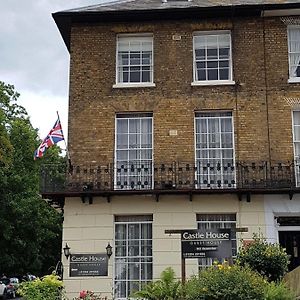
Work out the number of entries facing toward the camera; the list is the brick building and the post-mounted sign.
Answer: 2

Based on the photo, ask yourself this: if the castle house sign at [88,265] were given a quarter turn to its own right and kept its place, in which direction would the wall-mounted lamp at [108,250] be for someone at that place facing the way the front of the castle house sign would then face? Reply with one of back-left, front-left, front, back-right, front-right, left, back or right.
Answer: back

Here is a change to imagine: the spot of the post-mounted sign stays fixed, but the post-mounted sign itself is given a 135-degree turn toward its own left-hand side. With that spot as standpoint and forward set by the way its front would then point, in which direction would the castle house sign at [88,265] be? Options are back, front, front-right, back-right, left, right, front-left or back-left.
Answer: left

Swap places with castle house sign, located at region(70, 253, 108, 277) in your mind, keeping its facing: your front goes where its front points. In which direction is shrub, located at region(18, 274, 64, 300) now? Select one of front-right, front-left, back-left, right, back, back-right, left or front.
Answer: front-right

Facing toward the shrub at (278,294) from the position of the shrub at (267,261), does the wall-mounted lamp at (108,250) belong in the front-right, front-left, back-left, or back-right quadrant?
back-right

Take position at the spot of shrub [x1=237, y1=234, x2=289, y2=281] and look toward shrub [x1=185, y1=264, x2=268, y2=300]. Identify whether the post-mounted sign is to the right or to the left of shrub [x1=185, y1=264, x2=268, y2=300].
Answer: right

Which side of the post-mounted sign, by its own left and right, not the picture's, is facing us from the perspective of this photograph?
front

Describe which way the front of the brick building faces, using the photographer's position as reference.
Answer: facing the viewer

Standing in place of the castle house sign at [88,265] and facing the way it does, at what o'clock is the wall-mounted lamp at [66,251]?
The wall-mounted lamp is roughly at 3 o'clock from the castle house sign.

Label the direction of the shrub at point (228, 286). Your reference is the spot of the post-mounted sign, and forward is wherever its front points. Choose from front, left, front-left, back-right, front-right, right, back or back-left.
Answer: front

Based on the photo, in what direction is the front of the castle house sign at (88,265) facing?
toward the camera
